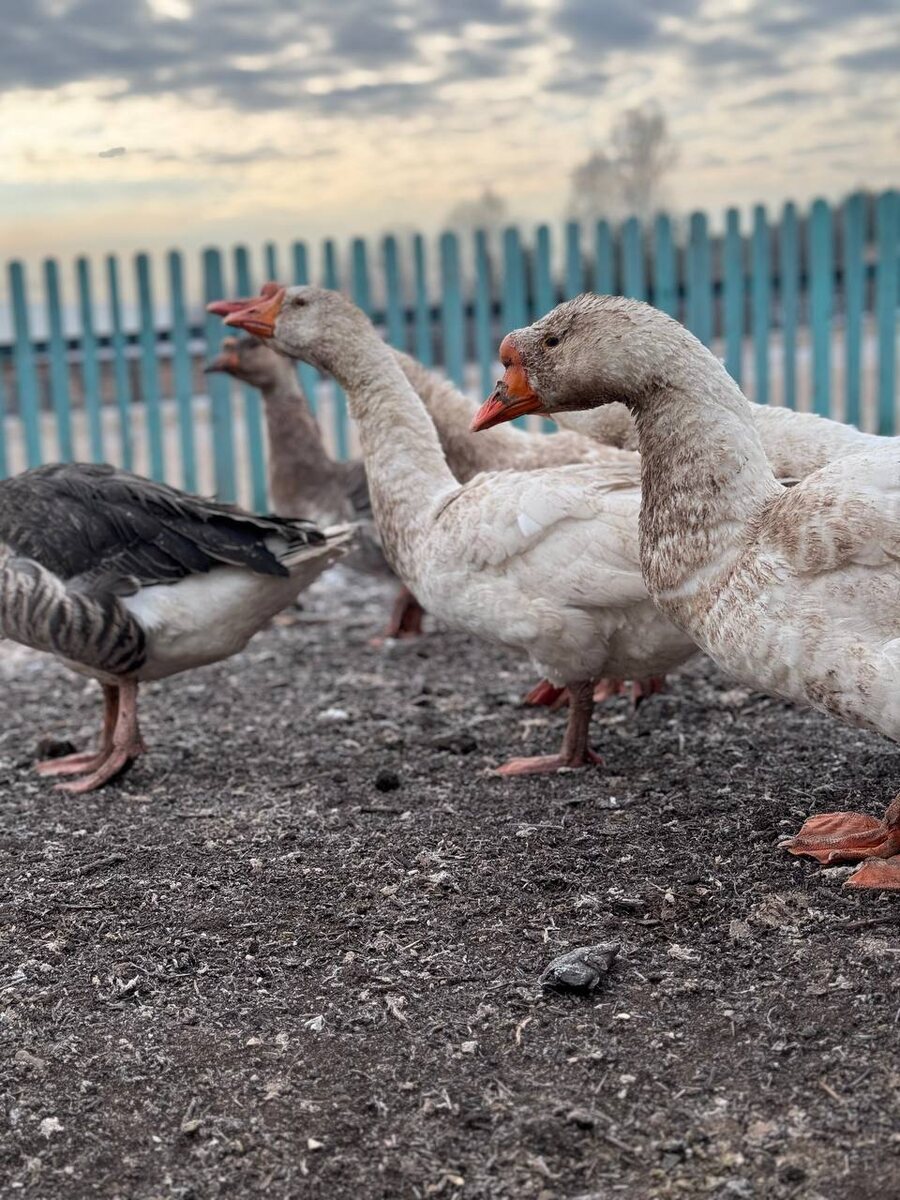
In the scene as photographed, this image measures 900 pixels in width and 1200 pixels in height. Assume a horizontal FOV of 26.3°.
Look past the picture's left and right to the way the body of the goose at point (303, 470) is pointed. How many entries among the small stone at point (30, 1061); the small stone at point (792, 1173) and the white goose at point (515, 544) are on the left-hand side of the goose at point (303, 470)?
3

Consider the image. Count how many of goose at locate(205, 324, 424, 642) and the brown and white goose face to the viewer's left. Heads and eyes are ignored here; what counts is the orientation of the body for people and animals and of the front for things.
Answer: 2

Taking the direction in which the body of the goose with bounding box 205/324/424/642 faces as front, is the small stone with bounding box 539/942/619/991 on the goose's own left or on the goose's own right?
on the goose's own left

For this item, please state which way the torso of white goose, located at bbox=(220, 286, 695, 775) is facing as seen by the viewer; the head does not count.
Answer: to the viewer's left

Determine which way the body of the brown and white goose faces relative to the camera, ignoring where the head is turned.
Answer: to the viewer's left

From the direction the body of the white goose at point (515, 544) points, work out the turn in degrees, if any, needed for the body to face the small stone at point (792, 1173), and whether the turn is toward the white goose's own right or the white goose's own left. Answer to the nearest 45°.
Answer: approximately 90° to the white goose's own left

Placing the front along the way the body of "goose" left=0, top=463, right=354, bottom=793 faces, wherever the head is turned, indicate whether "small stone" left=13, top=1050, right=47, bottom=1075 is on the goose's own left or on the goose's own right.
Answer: on the goose's own left

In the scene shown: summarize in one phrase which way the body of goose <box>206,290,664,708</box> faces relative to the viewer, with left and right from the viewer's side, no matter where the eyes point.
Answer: facing to the left of the viewer

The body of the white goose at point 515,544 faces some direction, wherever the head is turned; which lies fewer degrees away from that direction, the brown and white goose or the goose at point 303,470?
the goose

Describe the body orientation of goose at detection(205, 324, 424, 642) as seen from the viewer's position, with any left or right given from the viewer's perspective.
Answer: facing to the left of the viewer

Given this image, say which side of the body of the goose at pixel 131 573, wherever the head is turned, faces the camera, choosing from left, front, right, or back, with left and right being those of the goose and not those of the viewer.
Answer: left
